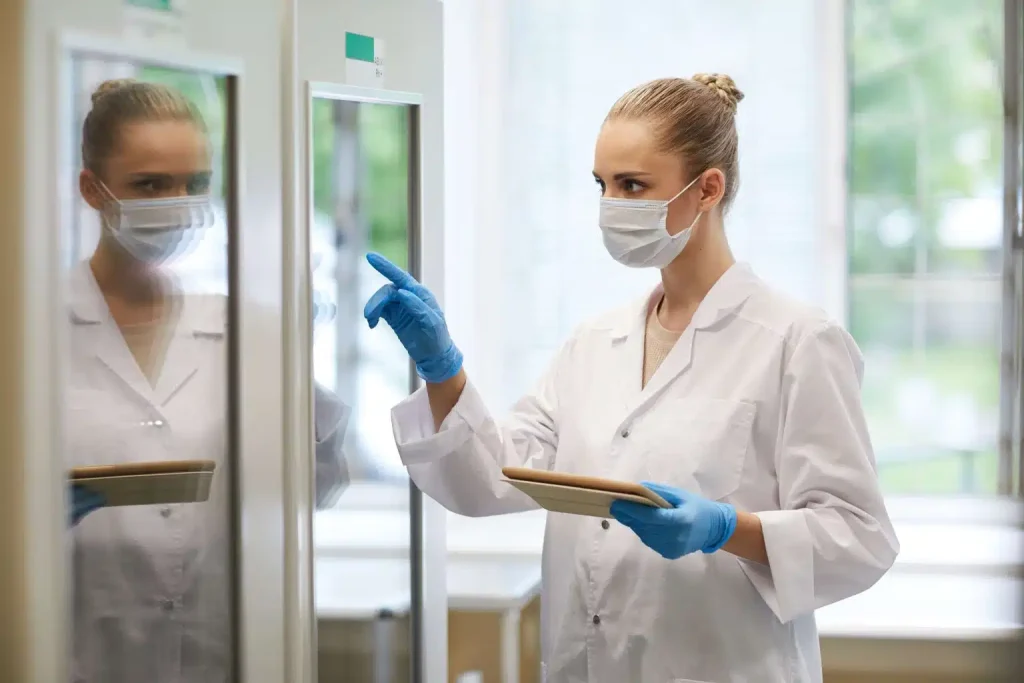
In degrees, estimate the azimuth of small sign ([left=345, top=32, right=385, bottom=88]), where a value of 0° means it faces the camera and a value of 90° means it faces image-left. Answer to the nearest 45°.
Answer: approximately 315°

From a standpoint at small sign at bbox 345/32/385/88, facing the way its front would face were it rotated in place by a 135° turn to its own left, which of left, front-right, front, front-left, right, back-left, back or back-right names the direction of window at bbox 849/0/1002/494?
front-right

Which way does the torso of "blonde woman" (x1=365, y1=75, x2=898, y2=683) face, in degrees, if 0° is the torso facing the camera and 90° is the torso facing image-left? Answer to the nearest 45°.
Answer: approximately 45°

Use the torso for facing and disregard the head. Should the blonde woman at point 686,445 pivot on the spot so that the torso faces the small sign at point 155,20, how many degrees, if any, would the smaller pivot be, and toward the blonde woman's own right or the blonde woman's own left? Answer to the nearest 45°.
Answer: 0° — they already face it

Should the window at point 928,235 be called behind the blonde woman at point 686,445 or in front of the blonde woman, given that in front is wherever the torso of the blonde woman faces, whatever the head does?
behind

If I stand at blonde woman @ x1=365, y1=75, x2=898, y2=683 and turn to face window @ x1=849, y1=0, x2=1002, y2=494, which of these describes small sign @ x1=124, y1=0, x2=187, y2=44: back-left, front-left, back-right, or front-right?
back-left
